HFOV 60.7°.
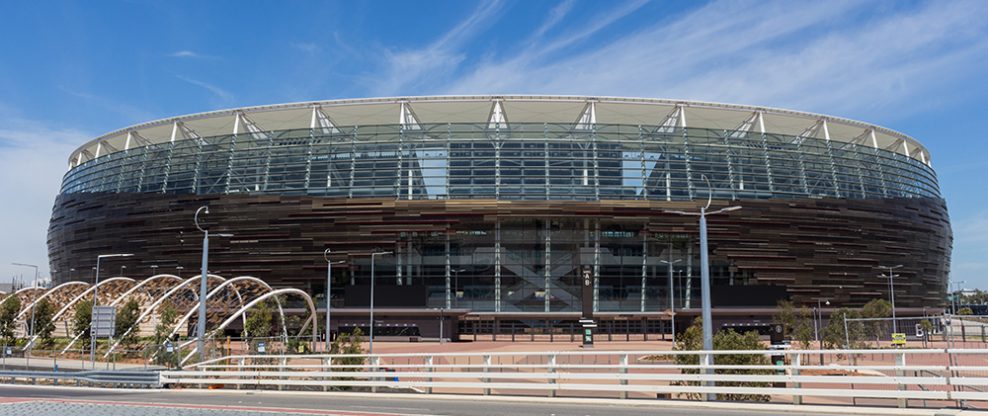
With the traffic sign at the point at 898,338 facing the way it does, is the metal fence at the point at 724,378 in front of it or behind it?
in front

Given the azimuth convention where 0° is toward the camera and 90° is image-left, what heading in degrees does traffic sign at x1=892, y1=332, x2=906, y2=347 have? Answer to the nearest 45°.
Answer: approximately 0°

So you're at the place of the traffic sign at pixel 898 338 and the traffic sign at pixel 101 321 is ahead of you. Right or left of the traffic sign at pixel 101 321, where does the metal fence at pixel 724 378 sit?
left

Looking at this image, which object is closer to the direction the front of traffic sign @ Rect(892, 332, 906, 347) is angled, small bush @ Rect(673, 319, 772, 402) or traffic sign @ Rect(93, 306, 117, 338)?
the small bush

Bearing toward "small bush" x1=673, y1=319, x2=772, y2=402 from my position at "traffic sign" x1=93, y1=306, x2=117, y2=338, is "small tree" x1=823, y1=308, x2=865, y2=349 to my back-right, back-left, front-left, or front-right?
front-left

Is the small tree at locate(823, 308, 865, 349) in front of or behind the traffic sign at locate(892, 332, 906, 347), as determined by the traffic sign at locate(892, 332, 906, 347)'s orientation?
behind

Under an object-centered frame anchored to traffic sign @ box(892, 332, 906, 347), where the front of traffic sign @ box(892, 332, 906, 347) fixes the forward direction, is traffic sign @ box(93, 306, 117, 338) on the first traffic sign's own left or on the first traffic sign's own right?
on the first traffic sign's own right

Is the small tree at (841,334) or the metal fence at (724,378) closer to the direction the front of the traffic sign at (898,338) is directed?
the metal fence
